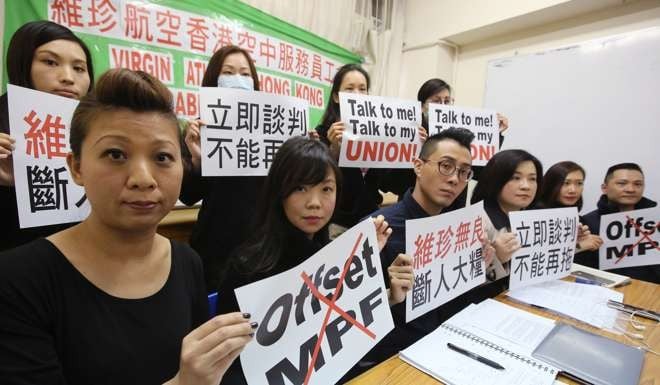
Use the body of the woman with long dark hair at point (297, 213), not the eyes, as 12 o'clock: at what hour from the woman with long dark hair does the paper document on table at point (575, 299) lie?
The paper document on table is roughly at 10 o'clock from the woman with long dark hair.

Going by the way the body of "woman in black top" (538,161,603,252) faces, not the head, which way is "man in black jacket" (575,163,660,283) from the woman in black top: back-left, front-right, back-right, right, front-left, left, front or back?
left

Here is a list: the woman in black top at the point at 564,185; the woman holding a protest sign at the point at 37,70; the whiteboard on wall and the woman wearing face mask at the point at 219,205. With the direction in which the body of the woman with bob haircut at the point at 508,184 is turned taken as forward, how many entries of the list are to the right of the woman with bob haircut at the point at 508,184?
2

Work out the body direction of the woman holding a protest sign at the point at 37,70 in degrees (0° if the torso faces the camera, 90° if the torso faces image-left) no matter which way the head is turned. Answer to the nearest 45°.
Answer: approximately 315°

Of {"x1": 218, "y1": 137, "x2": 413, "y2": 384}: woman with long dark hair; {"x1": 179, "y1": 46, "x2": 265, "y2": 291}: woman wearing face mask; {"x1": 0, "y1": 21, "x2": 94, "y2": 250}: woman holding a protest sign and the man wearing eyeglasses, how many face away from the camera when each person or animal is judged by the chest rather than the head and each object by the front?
0

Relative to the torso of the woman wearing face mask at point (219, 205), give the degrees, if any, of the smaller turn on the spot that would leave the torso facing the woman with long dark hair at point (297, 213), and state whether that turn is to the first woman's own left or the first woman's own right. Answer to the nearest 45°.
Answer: approximately 45° to the first woman's own left

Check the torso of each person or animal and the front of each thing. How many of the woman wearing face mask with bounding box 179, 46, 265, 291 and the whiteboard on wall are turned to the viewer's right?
0

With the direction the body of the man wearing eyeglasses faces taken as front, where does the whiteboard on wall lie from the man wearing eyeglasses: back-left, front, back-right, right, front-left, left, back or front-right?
left

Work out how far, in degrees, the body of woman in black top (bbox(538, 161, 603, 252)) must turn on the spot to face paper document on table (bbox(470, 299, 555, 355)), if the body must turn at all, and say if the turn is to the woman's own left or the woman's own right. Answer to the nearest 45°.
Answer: approximately 45° to the woman's own right

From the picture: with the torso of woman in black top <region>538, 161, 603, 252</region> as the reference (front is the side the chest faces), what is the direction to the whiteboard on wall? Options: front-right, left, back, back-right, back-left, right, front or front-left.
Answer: back-left

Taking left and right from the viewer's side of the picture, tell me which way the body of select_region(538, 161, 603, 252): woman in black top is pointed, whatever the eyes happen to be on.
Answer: facing the viewer and to the right of the viewer

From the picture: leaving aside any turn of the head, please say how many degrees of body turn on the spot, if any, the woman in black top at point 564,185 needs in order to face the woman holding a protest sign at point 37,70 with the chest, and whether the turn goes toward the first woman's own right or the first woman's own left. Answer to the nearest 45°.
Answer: approximately 90° to the first woman's own right

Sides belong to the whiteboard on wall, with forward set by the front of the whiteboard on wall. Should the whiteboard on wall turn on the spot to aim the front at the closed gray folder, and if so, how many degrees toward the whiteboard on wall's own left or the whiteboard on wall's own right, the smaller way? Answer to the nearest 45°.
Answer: approximately 45° to the whiteboard on wall's own left

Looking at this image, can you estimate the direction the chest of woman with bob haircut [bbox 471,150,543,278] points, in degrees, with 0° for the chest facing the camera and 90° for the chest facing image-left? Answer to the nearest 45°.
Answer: approximately 315°

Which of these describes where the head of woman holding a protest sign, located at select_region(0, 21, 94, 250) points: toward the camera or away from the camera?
toward the camera

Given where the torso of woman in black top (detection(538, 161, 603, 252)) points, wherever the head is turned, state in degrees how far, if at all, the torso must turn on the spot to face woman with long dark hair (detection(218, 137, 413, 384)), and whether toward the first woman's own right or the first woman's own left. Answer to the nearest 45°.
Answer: approximately 45° to the first woman's own right
